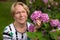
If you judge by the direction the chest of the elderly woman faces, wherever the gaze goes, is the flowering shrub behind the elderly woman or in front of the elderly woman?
in front

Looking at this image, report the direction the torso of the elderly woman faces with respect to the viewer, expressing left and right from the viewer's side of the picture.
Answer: facing the viewer and to the right of the viewer
